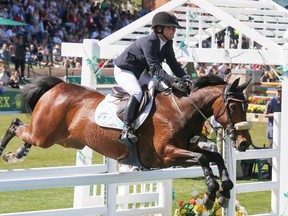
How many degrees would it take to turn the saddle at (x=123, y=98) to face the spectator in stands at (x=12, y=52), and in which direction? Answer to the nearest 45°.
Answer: approximately 90° to its left

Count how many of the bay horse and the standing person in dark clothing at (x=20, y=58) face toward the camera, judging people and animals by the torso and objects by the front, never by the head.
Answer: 1

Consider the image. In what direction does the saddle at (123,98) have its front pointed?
to the viewer's right

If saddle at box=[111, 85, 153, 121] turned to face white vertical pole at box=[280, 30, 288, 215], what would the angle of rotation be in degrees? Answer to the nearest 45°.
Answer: approximately 45° to its left

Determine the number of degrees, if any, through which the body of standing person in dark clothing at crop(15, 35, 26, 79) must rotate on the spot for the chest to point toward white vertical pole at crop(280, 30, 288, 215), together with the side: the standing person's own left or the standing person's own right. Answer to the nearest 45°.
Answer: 0° — they already face it

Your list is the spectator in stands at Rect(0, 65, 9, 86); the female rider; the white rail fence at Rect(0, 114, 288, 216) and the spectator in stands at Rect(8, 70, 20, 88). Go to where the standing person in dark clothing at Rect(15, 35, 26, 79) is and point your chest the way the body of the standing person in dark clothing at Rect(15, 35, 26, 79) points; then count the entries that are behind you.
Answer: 0

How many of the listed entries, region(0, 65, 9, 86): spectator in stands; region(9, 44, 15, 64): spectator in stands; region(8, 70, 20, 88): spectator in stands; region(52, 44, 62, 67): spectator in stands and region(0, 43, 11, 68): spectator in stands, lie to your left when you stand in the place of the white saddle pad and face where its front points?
5

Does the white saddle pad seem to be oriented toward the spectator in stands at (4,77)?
no

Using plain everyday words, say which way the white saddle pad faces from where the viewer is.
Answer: facing to the right of the viewer

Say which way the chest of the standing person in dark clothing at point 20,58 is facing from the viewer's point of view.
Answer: toward the camera

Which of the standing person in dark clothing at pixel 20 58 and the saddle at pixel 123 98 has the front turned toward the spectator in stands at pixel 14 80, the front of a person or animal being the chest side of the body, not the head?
the standing person in dark clothing at pixel 20 58

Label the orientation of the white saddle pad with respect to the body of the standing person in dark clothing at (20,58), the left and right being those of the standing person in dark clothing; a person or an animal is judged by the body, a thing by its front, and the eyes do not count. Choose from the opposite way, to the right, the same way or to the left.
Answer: to the left

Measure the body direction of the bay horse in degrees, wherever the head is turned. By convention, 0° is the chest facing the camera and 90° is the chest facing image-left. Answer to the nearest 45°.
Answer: approximately 270°
